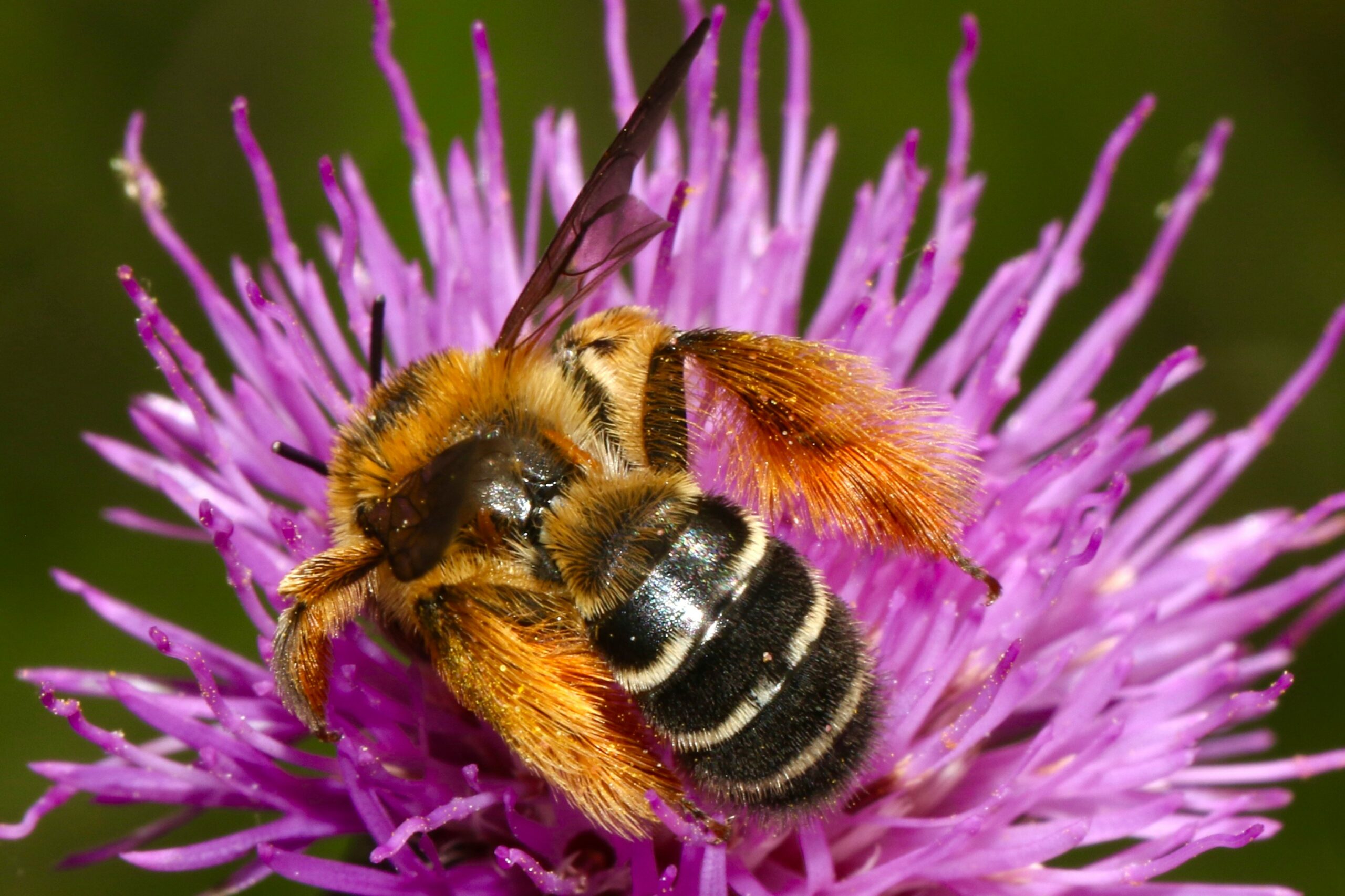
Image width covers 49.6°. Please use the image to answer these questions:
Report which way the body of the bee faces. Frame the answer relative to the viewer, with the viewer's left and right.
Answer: facing away from the viewer and to the left of the viewer

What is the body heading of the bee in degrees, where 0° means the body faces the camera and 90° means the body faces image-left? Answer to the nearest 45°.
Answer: approximately 135°
